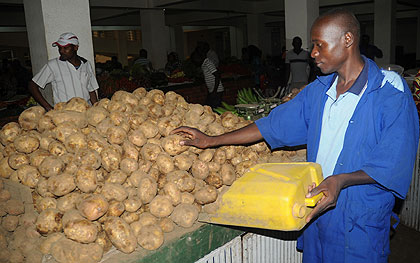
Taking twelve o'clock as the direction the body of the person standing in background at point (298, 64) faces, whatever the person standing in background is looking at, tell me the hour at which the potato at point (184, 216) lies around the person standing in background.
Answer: The potato is roughly at 12 o'clock from the person standing in background.

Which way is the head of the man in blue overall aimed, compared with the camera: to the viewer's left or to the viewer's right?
to the viewer's left

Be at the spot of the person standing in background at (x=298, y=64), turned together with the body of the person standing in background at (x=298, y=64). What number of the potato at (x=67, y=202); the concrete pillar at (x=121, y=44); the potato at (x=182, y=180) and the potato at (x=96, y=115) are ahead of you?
3

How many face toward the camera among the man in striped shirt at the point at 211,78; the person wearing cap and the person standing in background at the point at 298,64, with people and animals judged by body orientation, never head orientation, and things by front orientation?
2

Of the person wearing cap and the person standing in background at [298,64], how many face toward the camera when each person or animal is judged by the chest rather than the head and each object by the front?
2

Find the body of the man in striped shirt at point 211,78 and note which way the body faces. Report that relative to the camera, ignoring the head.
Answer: to the viewer's left

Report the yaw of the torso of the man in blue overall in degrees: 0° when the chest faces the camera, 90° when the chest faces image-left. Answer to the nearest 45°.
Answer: approximately 45°

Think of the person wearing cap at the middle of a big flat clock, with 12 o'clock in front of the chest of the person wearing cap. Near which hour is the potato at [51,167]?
The potato is roughly at 12 o'clock from the person wearing cap.
